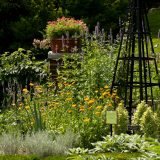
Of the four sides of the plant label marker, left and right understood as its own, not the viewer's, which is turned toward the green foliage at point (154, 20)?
back

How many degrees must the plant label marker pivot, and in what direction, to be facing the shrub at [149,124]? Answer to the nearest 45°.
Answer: approximately 135° to its left

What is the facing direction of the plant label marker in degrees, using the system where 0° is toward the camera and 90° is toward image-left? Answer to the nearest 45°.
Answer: approximately 0°

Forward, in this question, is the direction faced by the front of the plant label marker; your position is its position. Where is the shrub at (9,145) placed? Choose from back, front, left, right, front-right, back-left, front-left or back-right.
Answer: right

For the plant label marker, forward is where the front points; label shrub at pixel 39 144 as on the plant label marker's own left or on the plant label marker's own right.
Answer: on the plant label marker's own right

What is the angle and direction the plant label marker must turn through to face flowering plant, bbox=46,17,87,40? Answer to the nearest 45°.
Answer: approximately 180°
